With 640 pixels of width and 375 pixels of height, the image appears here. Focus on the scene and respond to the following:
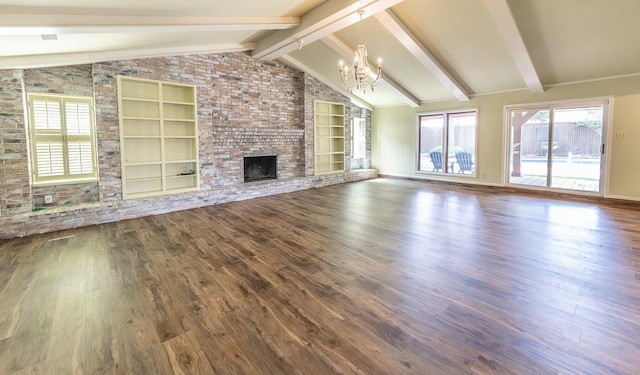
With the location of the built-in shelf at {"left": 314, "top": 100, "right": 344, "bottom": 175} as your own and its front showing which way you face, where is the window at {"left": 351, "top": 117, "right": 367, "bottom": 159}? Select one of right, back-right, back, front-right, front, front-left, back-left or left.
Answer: left

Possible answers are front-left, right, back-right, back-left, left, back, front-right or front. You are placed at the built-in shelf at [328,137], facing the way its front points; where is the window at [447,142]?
front-left

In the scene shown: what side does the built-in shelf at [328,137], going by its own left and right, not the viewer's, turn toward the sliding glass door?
front

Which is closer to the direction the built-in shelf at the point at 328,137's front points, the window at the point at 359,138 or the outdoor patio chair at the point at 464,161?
the outdoor patio chair

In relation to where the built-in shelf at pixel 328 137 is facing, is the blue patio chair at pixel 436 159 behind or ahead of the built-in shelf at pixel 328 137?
ahead

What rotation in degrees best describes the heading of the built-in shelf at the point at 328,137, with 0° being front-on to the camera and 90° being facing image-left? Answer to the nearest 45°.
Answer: approximately 315°
